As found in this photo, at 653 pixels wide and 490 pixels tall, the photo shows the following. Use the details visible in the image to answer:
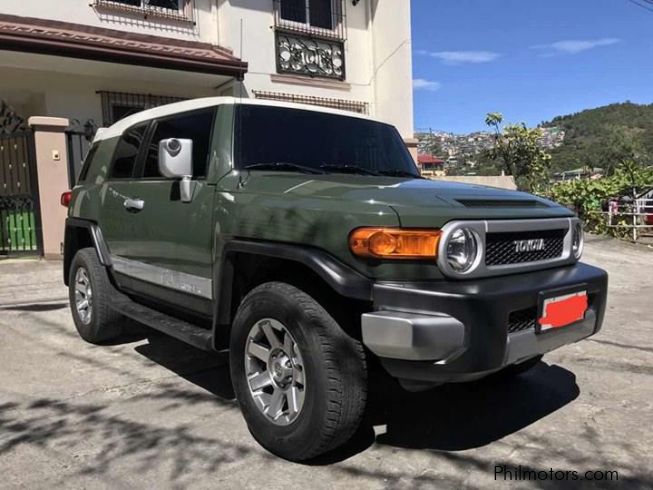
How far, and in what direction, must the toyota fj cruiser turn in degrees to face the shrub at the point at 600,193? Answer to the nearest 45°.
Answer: approximately 90° to its left

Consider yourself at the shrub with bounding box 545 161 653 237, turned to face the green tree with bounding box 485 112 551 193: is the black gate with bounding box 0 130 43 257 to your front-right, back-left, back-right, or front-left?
back-left

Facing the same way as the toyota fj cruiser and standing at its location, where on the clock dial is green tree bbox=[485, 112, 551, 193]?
The green tree is roughly at 8 o'clock from the toyota fj cruiser.

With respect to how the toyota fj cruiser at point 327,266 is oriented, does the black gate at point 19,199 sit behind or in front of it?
behind

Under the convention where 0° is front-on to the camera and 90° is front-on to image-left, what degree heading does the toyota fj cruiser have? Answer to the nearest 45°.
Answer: approximately 315°

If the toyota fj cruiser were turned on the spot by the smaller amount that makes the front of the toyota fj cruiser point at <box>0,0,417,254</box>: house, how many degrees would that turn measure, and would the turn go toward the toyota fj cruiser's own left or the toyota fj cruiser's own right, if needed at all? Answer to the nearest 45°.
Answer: approximately 135° to the toyota fj cruiser's own left
